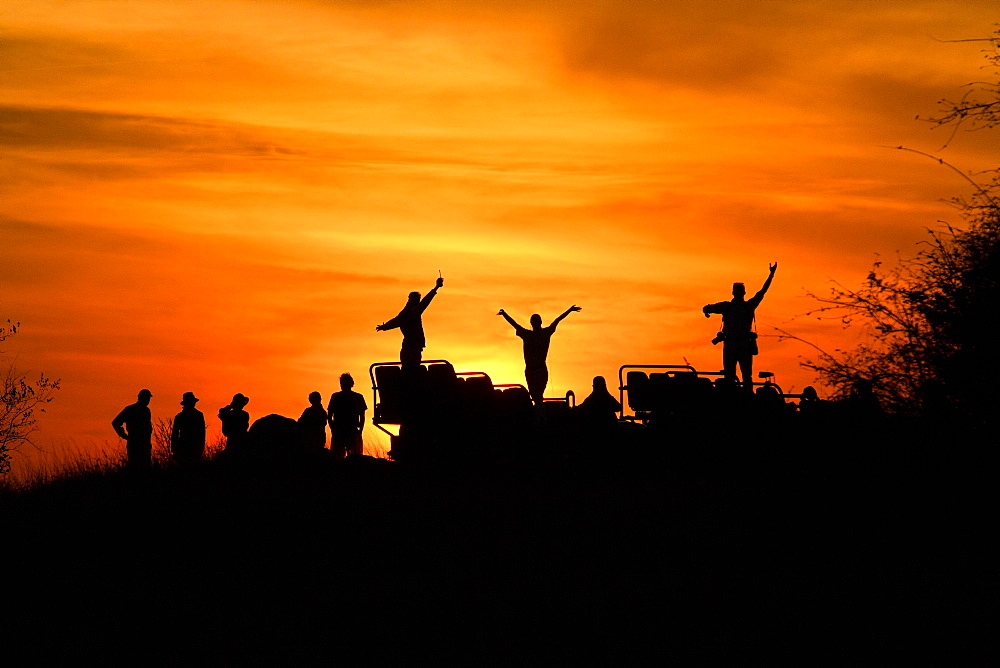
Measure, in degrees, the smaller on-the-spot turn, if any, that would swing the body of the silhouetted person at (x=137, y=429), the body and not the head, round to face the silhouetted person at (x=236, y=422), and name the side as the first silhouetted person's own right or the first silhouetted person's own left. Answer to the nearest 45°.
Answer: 0° — they already face them

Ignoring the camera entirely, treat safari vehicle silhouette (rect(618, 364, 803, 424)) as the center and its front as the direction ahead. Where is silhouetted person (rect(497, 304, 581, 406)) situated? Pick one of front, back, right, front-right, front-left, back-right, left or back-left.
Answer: back

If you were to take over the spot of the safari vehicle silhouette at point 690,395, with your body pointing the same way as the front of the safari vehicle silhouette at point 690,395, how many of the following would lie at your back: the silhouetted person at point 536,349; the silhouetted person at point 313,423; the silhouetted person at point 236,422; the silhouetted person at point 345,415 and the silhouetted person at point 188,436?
5

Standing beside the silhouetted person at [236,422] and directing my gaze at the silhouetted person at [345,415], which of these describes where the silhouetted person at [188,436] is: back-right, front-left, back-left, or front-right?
back-right

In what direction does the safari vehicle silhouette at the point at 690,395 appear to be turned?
to the viewer's right

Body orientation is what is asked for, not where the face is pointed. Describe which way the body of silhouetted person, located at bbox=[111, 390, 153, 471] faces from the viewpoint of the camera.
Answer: to the viewer's right

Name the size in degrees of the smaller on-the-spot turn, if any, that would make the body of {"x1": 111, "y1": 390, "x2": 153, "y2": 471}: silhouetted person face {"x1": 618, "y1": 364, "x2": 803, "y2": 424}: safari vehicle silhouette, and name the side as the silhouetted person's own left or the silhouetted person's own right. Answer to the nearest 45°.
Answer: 0° — they already face it

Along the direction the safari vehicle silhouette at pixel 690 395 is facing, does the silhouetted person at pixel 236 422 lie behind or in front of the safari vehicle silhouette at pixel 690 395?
behind

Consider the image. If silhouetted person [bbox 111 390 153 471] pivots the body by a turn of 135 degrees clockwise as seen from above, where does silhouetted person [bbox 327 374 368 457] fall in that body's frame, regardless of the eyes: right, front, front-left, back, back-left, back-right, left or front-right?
back-left

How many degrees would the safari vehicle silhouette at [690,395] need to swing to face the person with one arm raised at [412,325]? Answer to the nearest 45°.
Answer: approximately 135° to its right

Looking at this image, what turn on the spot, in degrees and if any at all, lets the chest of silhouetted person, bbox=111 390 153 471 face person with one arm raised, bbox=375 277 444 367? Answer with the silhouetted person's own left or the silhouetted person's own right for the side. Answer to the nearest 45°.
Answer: approximately 45° to the silhouetted person's own right

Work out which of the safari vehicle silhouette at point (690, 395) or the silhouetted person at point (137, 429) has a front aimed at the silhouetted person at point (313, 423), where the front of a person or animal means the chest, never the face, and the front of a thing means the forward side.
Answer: the silhouetted person at point (137, 429)

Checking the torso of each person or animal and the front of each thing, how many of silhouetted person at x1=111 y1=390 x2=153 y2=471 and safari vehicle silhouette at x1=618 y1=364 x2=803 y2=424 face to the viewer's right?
2

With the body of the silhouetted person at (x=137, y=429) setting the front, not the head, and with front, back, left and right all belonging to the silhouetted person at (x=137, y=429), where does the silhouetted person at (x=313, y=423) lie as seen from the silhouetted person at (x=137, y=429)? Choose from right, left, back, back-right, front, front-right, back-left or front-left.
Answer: front
